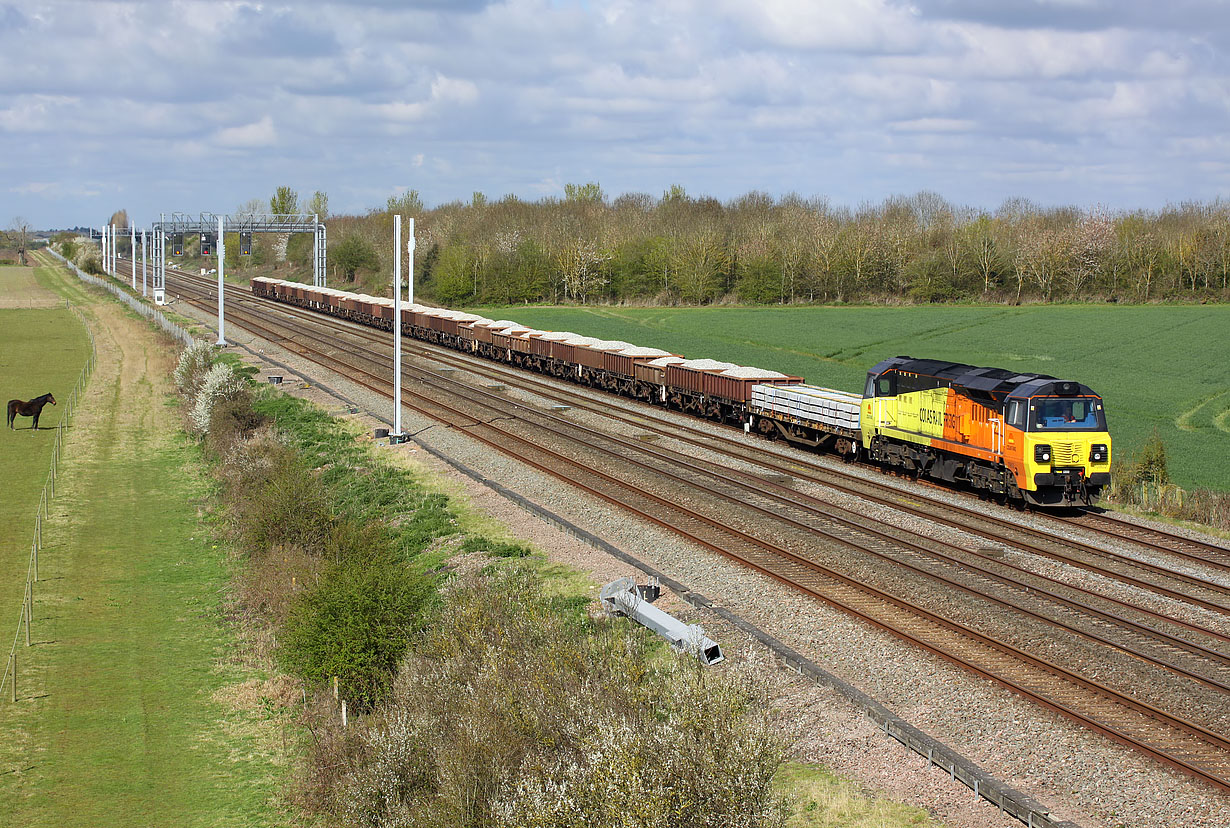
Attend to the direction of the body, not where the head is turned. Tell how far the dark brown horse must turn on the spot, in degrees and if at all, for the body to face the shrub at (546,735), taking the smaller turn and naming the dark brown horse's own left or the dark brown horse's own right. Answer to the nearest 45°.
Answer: approximately 90° to the dark brown horse's own right

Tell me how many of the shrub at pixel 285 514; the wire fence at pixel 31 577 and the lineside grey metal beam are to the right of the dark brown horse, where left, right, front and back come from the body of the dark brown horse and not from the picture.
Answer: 3

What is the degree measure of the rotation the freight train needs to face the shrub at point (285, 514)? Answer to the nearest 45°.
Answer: approximately 135° to its right

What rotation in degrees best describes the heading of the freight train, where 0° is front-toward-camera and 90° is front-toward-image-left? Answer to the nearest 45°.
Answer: approximately 315°

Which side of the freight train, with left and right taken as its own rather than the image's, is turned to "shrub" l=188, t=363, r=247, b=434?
back

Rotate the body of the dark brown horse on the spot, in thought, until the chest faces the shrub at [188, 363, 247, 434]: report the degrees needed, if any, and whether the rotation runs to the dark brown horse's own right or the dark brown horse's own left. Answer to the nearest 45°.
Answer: approximately 45° to the dark brown horse's own right

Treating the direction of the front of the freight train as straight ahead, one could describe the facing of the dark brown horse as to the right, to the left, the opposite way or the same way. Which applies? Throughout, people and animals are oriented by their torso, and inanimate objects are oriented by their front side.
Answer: to the left

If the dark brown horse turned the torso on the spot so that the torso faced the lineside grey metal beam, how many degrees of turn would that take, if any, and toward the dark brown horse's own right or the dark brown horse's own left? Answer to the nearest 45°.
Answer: approximately 90° to the dark brown horse's own right

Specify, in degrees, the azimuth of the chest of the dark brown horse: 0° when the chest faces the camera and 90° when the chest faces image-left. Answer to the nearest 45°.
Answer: approximately 270°
